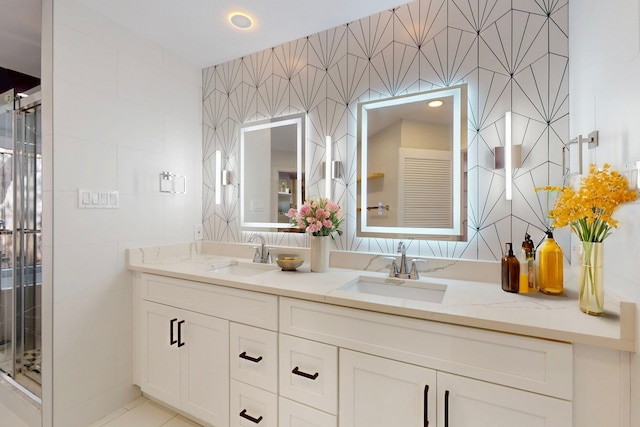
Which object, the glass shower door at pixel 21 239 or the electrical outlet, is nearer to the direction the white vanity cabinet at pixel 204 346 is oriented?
the glass shower door

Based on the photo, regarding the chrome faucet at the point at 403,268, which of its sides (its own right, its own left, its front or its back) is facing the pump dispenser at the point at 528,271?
left

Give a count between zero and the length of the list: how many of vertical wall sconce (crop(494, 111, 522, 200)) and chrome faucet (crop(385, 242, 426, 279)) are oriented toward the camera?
2

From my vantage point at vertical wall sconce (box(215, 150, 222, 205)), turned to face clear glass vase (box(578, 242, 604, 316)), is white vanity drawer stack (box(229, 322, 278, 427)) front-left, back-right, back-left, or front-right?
front-right

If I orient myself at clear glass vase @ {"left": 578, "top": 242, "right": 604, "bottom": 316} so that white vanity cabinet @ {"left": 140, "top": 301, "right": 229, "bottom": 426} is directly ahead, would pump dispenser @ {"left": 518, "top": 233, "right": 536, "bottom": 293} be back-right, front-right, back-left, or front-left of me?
front-right

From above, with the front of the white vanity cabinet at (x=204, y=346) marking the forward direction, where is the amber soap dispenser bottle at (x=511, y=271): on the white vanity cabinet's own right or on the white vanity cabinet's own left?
on the white vanity cabinet's own left

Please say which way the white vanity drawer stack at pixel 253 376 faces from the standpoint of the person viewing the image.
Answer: facing the viewer and to the left of the viewer

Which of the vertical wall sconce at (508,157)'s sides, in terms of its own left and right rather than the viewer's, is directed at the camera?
front

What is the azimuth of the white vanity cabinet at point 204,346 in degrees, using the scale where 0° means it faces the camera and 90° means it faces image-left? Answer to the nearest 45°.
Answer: approximately 45°

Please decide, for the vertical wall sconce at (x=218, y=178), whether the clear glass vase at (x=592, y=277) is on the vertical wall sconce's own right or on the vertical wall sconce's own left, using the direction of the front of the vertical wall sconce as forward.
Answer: on the vertical wall sconce's own left

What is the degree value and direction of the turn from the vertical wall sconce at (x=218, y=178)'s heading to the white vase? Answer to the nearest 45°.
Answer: approximately 90° to its left

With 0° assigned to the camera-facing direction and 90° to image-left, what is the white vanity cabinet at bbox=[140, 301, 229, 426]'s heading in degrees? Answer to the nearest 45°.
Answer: approximately 45°

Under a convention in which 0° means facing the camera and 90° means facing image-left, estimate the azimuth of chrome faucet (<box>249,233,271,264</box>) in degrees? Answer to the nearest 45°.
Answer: approximately 45°
